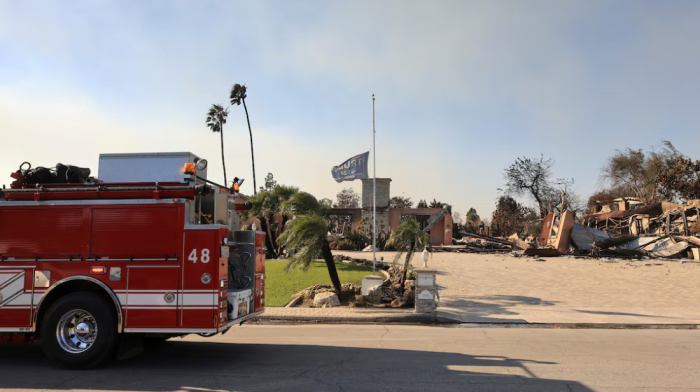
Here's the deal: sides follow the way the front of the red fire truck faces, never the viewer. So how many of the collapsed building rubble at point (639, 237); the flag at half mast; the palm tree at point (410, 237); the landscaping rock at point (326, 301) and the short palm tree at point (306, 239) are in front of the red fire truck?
0

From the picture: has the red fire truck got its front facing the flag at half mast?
no

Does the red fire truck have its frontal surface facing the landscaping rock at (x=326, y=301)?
no

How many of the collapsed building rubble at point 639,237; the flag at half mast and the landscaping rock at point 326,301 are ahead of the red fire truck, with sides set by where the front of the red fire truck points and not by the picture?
0

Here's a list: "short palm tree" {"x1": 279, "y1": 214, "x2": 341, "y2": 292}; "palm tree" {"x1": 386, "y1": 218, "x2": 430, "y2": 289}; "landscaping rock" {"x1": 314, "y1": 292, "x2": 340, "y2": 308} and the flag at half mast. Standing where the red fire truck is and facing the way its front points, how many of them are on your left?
0

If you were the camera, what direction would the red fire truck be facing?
facing to the left of the viewer

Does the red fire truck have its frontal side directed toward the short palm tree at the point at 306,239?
no

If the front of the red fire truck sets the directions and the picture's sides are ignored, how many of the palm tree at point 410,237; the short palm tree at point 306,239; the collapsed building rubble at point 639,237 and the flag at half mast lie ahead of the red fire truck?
0
